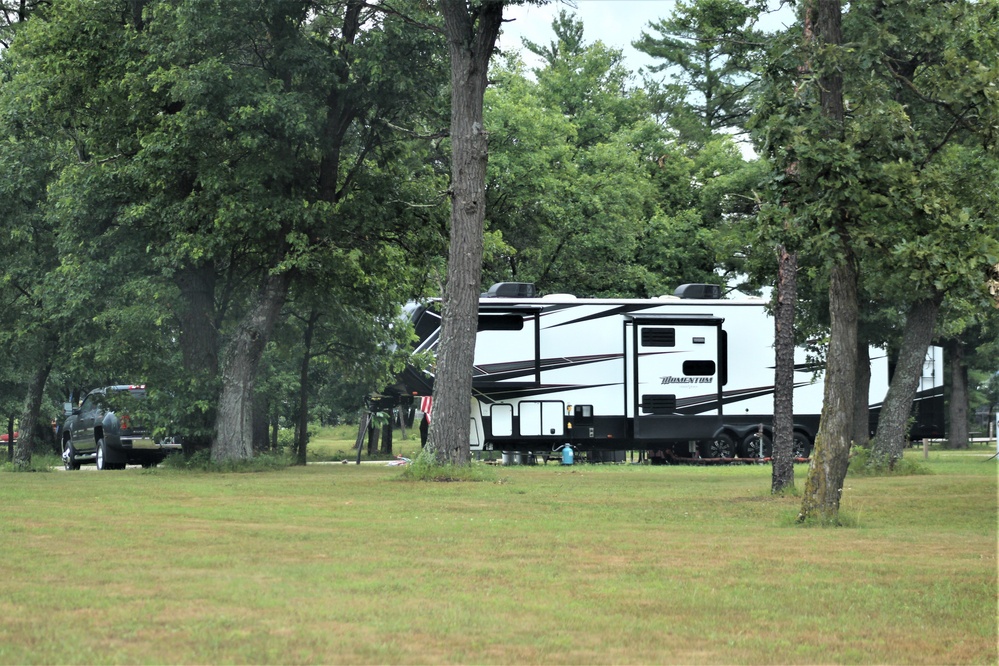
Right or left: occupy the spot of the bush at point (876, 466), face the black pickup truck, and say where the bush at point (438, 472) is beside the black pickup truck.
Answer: left

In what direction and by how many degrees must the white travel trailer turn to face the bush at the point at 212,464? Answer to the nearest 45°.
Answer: approximately 45° to its left

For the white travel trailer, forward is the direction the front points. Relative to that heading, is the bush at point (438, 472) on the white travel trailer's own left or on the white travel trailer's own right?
on the white travel trailer's own left

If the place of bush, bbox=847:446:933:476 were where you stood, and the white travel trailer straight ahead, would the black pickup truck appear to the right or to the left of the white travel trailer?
left

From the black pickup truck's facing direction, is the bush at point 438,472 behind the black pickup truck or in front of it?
behind

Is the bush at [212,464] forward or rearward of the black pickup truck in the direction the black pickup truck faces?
rearward

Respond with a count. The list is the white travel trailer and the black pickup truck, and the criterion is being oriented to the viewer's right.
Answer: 0

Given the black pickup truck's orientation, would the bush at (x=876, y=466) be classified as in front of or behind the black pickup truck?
behind

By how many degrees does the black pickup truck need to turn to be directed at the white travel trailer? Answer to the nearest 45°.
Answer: approximately 135° to its right

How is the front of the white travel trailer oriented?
to the viewer's left

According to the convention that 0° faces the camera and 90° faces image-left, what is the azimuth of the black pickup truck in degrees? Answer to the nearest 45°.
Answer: approximately 135°
